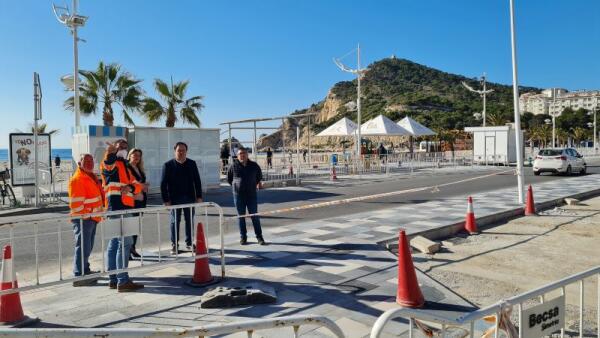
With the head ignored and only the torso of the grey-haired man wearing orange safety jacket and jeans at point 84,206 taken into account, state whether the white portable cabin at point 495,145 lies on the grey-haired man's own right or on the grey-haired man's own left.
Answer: on the grey-haired man's own left

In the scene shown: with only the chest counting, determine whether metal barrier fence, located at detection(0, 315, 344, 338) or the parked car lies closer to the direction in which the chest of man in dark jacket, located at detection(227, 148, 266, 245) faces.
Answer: the metal barrier fence

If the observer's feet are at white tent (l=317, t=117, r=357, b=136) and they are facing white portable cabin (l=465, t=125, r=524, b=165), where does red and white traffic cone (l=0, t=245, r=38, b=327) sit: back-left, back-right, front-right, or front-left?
front-right

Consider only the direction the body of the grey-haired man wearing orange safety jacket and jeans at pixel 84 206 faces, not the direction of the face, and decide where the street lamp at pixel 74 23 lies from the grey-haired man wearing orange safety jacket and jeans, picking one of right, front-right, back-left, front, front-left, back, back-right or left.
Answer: back-left

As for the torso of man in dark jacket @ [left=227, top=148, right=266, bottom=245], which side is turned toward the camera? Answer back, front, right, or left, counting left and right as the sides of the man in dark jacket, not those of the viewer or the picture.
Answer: front

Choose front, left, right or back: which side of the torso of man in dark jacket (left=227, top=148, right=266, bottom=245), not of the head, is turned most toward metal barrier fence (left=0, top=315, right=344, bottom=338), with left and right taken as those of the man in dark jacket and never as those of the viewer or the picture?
front

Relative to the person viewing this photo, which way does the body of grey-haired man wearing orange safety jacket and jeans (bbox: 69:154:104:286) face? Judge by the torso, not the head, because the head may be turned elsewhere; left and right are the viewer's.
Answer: facing the viewer and to the right of the viewer

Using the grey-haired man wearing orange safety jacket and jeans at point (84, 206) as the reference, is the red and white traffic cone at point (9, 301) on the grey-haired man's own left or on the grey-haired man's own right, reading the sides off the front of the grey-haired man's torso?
on the grey-haired man's own right

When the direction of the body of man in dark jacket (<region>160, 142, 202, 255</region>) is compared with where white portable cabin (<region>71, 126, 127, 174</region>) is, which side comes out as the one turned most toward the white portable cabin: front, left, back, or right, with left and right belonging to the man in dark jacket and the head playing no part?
back

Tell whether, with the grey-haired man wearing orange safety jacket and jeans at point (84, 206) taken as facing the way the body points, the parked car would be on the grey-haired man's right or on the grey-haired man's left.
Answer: on the grey-haired man's left

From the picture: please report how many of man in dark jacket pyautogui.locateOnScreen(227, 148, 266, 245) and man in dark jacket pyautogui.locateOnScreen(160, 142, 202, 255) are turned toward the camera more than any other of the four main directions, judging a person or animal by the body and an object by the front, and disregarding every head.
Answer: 2

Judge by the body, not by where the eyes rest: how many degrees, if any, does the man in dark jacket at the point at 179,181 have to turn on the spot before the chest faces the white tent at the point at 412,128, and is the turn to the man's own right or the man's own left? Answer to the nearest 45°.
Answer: approximately 135° to the man's own left

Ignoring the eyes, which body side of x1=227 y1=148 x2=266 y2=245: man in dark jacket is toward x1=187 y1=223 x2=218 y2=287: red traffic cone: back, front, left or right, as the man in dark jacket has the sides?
front

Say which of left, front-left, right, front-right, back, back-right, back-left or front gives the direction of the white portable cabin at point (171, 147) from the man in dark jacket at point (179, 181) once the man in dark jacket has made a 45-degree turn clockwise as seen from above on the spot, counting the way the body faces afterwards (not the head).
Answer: back-right

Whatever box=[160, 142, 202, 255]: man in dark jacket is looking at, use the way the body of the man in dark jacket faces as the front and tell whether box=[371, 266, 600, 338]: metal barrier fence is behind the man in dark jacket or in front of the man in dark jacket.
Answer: in front
